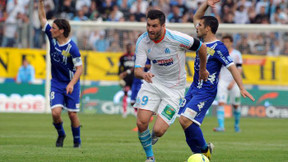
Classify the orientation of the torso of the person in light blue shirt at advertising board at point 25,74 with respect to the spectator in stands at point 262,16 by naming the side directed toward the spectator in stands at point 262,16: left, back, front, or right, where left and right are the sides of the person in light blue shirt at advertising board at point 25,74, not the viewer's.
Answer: left

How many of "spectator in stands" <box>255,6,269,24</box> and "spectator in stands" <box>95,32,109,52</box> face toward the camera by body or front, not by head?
2

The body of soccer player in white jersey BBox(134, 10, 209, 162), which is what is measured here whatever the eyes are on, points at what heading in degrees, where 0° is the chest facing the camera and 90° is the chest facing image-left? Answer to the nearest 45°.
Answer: approximately 45°

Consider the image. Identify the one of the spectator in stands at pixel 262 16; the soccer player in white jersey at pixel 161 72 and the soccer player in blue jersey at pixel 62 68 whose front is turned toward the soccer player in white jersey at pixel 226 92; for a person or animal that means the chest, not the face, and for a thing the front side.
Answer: the spectator in stands

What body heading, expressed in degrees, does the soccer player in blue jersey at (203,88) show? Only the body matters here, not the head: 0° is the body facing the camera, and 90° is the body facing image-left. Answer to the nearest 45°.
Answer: approximately 45°

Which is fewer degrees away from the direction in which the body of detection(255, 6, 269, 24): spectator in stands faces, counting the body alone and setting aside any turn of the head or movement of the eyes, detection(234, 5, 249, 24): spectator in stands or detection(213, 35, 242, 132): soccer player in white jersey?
the soccer player in white jersey

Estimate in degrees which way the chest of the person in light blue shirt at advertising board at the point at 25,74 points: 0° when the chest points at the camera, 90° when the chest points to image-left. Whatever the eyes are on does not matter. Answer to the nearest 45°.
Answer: approximately 0°

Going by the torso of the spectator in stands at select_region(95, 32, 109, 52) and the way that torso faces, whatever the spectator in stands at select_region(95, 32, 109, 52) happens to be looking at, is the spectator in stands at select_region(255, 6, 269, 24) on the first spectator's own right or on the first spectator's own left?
on the first spectator's own left

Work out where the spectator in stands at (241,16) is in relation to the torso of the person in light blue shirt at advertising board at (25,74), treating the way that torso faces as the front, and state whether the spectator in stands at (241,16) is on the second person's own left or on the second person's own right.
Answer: on the second person's own left

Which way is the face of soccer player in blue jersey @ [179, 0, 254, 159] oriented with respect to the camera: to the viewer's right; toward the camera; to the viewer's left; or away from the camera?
to the viewer's left

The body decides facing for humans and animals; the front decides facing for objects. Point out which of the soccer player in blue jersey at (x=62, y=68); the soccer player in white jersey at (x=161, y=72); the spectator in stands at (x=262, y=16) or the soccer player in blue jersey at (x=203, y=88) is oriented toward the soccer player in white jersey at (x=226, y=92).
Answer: the spectator in stands

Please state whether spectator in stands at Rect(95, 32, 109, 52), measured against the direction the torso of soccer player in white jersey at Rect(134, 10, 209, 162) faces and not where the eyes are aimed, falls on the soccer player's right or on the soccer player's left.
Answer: on the soccer player's right

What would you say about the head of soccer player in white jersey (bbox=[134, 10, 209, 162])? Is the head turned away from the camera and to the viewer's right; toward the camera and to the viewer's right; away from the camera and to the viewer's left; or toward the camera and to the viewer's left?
toward the camera and to the viewer's left

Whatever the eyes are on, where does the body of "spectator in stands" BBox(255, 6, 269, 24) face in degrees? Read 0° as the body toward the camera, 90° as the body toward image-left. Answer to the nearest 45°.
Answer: approximately 0°
